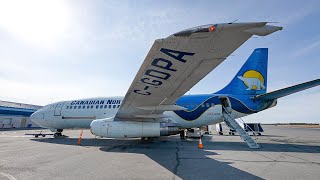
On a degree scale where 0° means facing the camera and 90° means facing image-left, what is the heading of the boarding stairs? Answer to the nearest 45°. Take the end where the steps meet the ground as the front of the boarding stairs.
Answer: approximately 315°

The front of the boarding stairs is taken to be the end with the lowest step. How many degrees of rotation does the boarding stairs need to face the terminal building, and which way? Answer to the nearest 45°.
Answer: approximately 135° to its right
